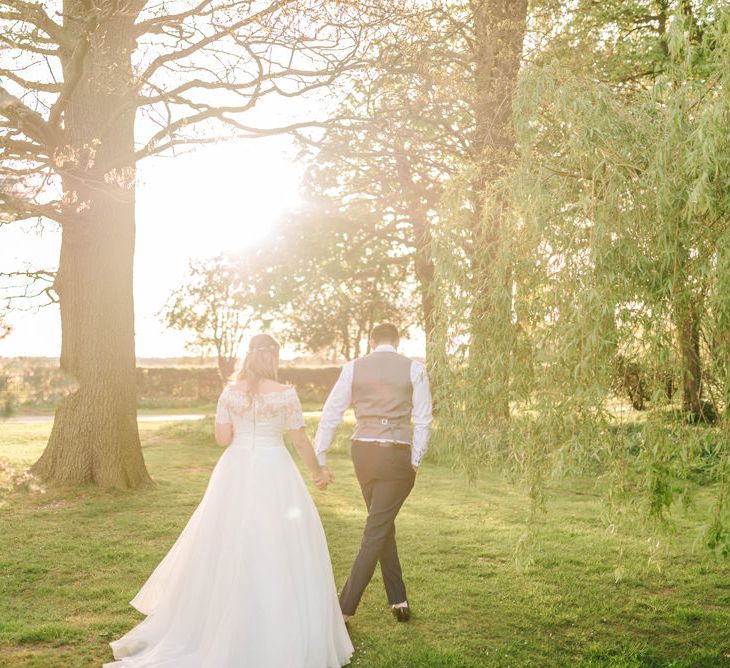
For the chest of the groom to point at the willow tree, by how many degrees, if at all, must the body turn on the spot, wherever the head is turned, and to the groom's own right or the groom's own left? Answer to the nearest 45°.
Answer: approximately 90° to the groom's own right

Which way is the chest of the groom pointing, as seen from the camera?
away from the camera

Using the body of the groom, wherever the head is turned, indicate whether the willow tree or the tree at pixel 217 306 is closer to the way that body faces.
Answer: the tree

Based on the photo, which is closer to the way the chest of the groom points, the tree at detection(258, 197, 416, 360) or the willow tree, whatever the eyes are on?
the tree

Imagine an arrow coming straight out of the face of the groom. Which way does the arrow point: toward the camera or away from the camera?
away from the camera

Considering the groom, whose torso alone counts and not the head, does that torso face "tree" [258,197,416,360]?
yes

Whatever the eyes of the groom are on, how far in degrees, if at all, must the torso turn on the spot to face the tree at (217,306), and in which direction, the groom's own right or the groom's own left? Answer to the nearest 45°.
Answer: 0° — they already face it
